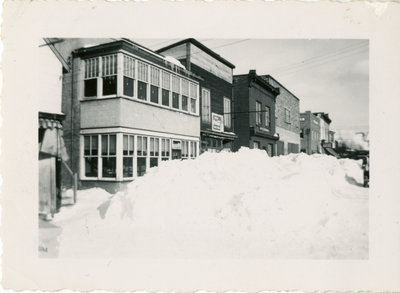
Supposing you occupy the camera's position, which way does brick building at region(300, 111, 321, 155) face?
facing the viewer and to the right of the viewer
